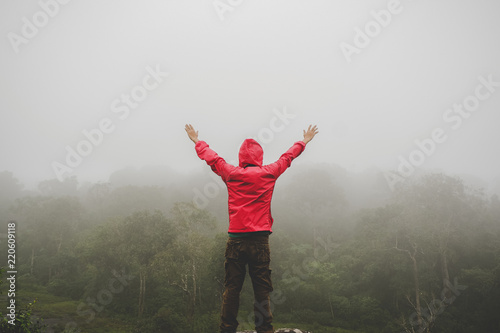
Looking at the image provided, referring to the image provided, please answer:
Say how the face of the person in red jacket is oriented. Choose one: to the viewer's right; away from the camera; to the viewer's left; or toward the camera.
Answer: away from the camera

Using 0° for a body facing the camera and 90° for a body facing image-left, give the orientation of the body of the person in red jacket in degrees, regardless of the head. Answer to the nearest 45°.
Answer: approximately 180°
